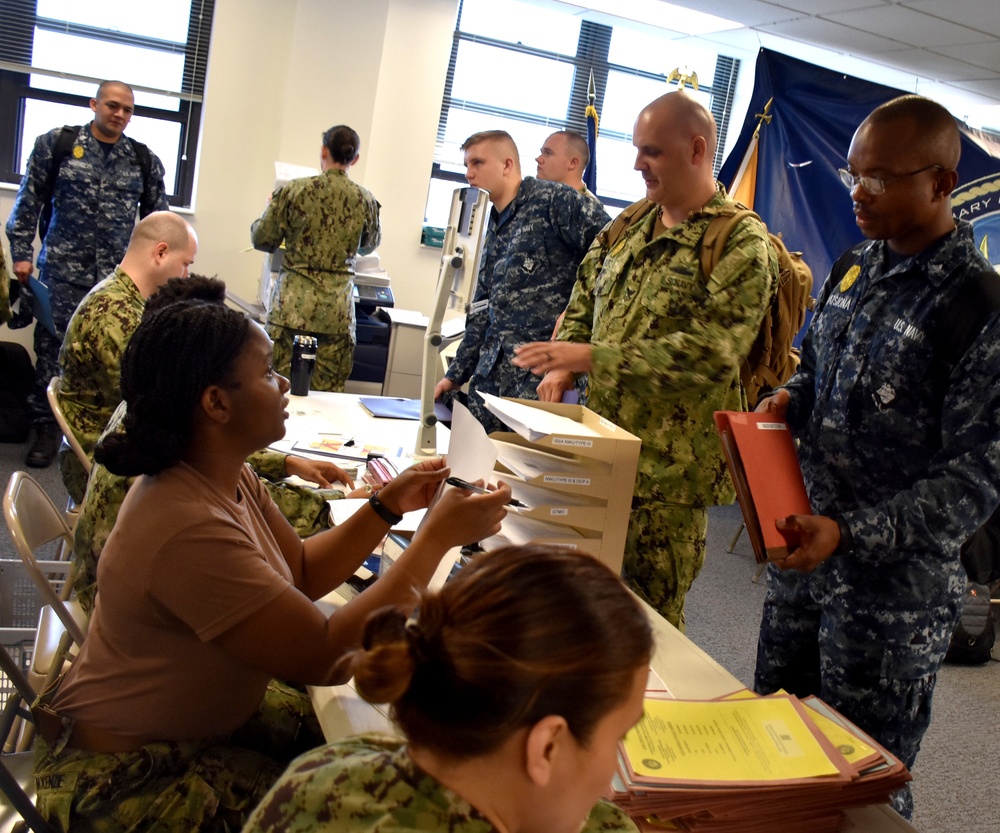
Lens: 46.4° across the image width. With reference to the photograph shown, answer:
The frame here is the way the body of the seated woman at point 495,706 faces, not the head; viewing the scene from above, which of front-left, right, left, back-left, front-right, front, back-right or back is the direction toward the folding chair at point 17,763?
left

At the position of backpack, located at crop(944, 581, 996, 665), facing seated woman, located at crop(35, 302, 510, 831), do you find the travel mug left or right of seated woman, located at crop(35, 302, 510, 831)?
right

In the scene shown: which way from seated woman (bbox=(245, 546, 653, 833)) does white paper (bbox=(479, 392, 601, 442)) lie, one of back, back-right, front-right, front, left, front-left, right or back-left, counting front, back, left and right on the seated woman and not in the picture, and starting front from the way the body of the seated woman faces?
front-left

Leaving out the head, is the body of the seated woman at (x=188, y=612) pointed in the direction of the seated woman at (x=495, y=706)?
no

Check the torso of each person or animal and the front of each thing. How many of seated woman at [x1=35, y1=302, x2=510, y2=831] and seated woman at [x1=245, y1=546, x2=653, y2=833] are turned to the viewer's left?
0

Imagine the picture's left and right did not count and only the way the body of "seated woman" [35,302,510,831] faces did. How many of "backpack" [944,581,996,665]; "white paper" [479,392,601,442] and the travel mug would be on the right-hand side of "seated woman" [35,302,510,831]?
0

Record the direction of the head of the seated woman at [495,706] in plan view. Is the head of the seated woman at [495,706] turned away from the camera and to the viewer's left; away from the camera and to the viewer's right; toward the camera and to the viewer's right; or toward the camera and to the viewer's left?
away from the camera and to the viewer's right

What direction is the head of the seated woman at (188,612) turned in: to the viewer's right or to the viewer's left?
to the viewer's right

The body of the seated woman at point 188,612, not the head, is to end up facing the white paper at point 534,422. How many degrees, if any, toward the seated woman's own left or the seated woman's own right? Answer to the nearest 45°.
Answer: approximately 45° to the seated woman's own left

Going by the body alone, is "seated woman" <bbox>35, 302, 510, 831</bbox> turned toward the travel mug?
no

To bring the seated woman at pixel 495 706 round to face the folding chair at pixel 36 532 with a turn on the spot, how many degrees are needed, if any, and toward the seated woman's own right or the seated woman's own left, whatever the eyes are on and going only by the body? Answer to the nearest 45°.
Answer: approximately 90° to the seated woman's own left

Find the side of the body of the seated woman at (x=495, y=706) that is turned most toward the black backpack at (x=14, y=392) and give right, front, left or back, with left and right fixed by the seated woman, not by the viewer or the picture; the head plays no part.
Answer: left

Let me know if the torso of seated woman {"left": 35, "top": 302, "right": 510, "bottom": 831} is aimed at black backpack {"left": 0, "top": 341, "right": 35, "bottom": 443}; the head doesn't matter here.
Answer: no

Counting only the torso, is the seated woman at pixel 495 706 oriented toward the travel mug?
no

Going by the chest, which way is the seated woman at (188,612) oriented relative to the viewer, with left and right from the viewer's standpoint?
facing to the right of the viewer

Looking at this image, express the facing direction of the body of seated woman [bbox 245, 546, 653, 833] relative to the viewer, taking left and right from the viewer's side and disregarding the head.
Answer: facing away from the viewer and to the right of the viewer

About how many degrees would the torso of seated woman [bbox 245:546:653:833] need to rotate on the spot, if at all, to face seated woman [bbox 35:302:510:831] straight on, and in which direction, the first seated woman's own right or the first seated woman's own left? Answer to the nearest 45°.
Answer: approximately 90° to the first seated woman's own left

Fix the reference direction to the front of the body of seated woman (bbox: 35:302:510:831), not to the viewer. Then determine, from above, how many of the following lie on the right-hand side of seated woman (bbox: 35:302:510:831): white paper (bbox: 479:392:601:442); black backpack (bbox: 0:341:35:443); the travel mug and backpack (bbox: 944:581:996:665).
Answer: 0
